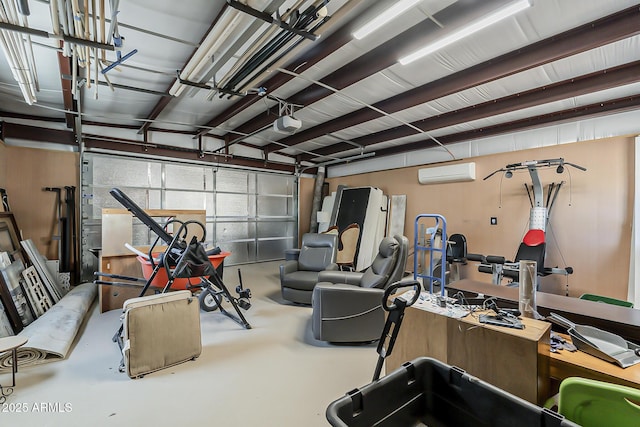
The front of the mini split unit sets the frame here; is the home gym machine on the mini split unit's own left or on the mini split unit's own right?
on the mini split unit's own left

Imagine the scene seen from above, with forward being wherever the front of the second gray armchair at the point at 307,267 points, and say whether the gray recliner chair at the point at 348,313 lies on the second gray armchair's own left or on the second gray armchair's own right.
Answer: on the second gray armchair's own left

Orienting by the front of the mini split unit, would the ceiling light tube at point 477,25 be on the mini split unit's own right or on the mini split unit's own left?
on the mini split unit's own left

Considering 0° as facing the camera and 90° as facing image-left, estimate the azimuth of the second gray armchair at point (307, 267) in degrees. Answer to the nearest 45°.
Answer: approximately 45°

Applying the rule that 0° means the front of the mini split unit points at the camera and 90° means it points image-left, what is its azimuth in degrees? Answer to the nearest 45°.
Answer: approximately 45°

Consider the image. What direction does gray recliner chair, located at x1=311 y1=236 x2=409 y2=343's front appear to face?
to the viewer's left

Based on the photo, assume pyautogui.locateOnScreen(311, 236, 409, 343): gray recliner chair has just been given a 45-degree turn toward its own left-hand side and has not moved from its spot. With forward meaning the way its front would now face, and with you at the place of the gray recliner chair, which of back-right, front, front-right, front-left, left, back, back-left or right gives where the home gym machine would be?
back
